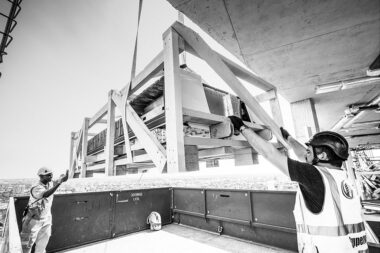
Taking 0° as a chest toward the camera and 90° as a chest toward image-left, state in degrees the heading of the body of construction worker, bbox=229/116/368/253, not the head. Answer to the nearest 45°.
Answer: approximately 135°

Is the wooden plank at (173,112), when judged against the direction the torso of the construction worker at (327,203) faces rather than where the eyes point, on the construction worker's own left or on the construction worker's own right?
on the construction worker's own left

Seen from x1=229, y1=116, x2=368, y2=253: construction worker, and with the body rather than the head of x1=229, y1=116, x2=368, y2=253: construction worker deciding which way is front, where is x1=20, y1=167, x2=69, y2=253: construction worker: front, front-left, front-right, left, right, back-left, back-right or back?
front-left

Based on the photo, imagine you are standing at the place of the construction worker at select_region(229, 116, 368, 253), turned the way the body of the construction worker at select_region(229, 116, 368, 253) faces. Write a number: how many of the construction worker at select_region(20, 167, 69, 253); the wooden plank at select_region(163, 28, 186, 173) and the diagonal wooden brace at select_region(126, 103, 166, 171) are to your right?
0

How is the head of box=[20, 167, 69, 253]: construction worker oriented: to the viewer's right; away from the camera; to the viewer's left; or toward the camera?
to the viewer's right
